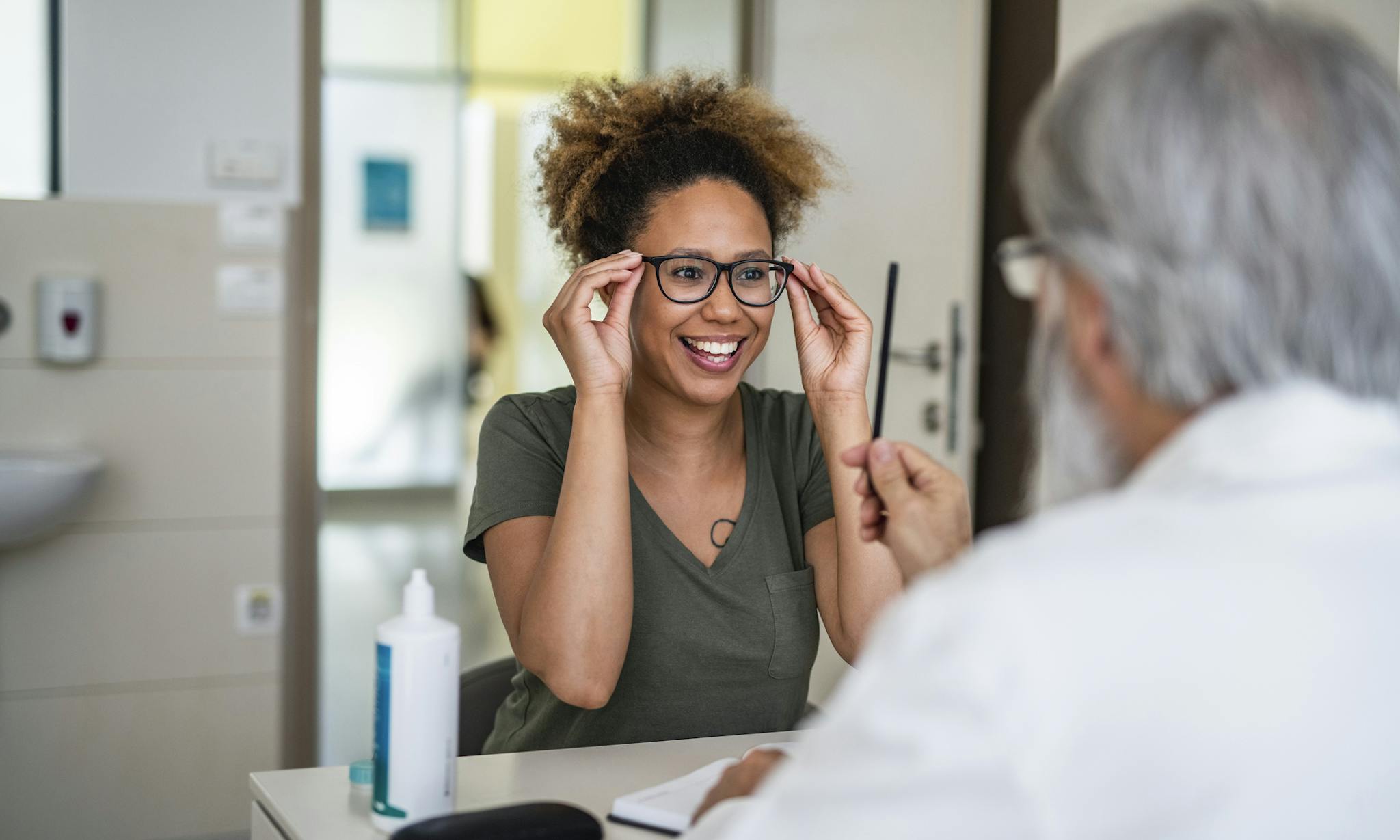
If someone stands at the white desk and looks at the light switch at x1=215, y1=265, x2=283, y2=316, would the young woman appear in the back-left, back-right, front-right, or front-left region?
front-right

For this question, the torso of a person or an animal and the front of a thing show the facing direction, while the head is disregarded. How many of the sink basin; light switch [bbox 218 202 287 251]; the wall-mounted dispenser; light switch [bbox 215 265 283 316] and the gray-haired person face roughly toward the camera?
4

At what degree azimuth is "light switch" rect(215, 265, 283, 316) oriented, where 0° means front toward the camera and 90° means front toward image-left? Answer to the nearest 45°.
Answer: approximately 0°

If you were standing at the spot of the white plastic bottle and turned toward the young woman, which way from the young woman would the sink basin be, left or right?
left

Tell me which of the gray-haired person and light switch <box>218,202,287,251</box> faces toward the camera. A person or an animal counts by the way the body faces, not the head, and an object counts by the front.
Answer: the light switch

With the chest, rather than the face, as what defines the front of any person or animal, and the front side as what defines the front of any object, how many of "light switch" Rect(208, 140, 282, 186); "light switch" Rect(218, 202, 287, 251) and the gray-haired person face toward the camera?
2

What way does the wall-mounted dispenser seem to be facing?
toward the camera

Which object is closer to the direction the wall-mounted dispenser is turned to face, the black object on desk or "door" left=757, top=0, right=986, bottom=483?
the black object on desk

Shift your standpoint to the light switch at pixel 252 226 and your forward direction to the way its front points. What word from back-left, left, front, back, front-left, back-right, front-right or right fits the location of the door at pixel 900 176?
left

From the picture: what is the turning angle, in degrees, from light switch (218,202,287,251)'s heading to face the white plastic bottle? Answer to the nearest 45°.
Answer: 0° — it already faces it

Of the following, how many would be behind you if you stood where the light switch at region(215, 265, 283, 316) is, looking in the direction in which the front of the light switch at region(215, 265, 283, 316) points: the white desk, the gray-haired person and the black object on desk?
0

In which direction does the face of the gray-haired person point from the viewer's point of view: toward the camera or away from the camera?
away from the camera

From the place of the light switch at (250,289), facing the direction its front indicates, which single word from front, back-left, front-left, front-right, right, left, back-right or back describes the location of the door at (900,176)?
left

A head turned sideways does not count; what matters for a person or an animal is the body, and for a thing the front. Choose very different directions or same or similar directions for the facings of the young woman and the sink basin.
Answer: same or similar directions

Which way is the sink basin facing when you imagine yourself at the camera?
facing the viewer

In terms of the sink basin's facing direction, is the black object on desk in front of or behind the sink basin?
in front

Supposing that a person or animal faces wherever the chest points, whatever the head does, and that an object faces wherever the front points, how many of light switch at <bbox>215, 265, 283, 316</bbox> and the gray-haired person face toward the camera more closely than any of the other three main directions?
1
